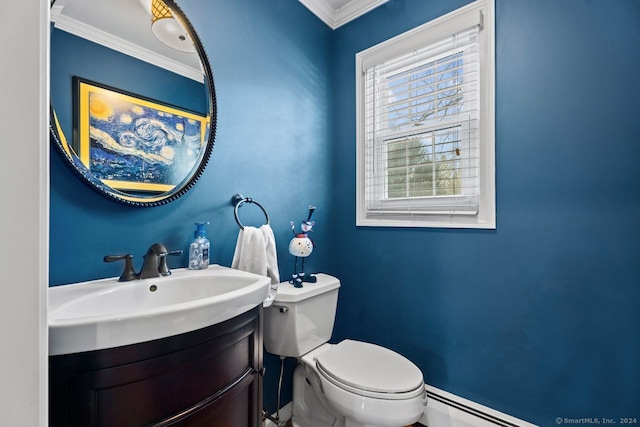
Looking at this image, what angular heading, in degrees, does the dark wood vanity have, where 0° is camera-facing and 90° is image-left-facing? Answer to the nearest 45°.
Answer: approximately 315°

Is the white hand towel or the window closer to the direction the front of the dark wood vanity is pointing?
the window

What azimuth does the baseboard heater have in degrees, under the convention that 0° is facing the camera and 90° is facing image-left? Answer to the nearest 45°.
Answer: approximately 45°

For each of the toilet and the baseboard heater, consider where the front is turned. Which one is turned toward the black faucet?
the baseboard heater
